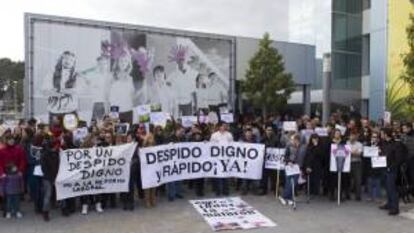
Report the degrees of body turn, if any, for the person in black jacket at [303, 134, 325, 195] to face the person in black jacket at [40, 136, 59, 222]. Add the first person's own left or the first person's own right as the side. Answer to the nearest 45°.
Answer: approximately 45° to the first person's own right

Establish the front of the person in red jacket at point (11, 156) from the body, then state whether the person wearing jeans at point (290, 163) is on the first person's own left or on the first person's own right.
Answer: on the first person's own left

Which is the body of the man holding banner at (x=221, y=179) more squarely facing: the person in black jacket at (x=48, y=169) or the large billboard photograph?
the person in black jacket

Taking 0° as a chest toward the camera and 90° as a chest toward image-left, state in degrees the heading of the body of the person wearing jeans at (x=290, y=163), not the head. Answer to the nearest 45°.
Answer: approximately 45°

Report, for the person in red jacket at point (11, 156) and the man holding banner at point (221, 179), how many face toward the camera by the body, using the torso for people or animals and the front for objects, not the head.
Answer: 2
